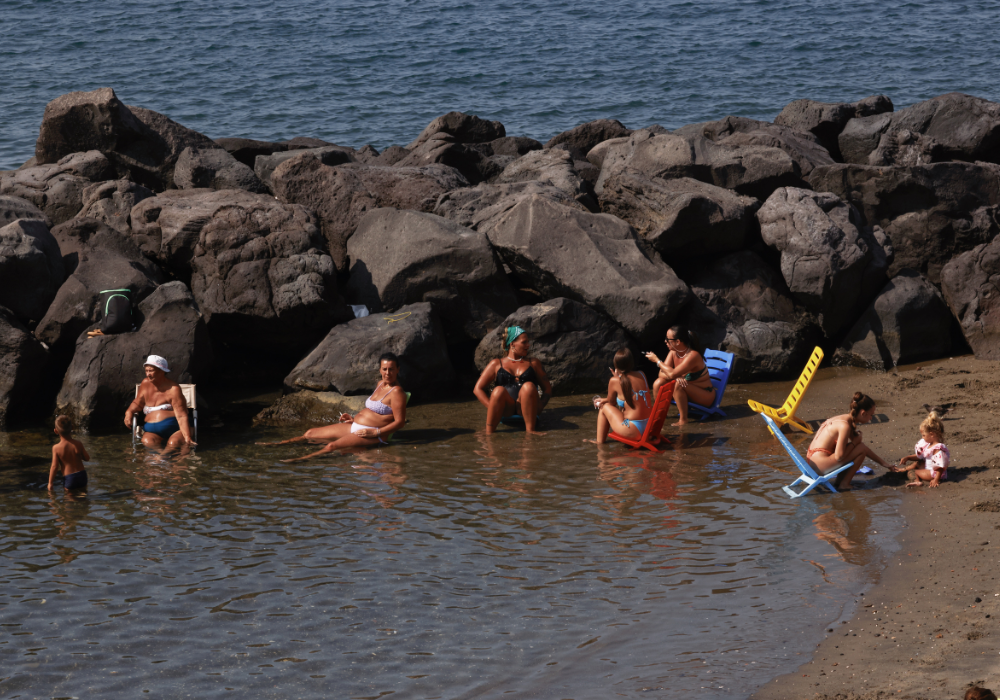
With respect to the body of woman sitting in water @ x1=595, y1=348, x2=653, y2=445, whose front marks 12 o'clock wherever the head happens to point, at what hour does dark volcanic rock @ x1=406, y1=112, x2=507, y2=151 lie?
The dark volcanic rock is roughly at 1 o'clock from the woman sitting in water.

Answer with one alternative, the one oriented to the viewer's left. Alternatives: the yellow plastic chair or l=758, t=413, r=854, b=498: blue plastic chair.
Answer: the yellow plastic chair

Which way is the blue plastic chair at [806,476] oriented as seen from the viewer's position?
to the viewer's right

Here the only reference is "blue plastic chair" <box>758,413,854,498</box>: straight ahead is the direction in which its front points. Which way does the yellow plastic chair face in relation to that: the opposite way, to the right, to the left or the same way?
the opposite way

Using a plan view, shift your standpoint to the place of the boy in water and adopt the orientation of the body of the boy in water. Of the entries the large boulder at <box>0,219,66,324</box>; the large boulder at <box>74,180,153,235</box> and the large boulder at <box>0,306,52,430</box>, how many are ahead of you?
3

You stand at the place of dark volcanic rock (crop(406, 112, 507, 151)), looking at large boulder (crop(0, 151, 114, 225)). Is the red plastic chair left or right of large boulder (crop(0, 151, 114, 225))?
left

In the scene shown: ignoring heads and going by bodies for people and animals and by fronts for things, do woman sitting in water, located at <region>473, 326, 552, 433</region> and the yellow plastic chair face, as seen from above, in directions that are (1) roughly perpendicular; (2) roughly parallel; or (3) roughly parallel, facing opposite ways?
roughly perpendicular

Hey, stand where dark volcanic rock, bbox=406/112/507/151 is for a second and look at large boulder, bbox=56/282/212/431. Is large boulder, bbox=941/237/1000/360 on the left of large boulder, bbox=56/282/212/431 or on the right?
left

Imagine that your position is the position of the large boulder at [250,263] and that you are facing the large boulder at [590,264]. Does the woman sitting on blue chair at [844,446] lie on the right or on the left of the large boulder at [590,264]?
right
